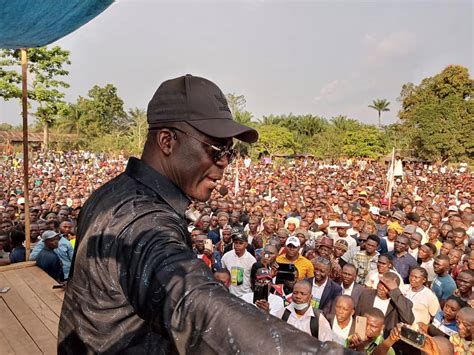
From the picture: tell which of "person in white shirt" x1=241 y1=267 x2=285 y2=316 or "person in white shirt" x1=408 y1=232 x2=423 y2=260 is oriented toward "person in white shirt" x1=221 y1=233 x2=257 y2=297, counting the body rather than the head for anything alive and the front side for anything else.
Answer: "person in white shirt" x1=408 y1=232 x2=423 y2=260

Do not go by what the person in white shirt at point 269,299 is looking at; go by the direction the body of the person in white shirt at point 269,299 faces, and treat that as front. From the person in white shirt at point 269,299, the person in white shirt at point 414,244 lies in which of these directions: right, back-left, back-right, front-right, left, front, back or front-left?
back-left

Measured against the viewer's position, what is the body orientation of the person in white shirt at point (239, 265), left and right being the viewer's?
facing the viewer

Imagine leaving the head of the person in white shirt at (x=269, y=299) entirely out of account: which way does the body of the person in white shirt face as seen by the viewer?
toward the camera

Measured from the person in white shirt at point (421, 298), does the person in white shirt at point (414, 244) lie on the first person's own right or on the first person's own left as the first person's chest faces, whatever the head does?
on the first person's own right

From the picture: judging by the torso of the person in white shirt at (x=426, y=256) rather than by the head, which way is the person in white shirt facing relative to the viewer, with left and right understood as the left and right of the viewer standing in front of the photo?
facing the viewer and to the left of the viewer

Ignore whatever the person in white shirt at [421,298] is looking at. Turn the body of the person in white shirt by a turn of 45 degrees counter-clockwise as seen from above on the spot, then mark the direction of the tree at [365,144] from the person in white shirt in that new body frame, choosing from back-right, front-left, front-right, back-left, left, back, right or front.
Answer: back

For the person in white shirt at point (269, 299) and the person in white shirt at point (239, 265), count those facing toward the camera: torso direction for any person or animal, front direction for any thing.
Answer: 2
